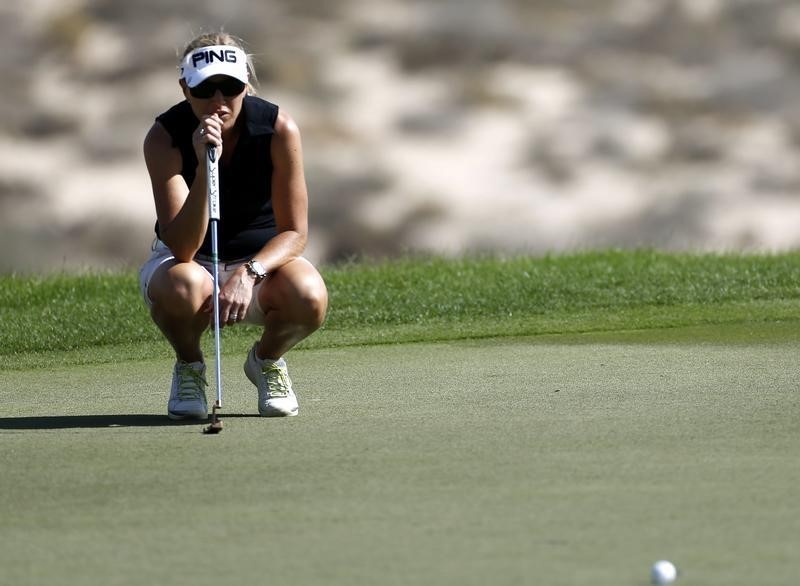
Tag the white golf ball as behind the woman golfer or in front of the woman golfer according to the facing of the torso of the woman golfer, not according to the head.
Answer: in front

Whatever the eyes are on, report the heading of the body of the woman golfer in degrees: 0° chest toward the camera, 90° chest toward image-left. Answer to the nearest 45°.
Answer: approximately 0°
